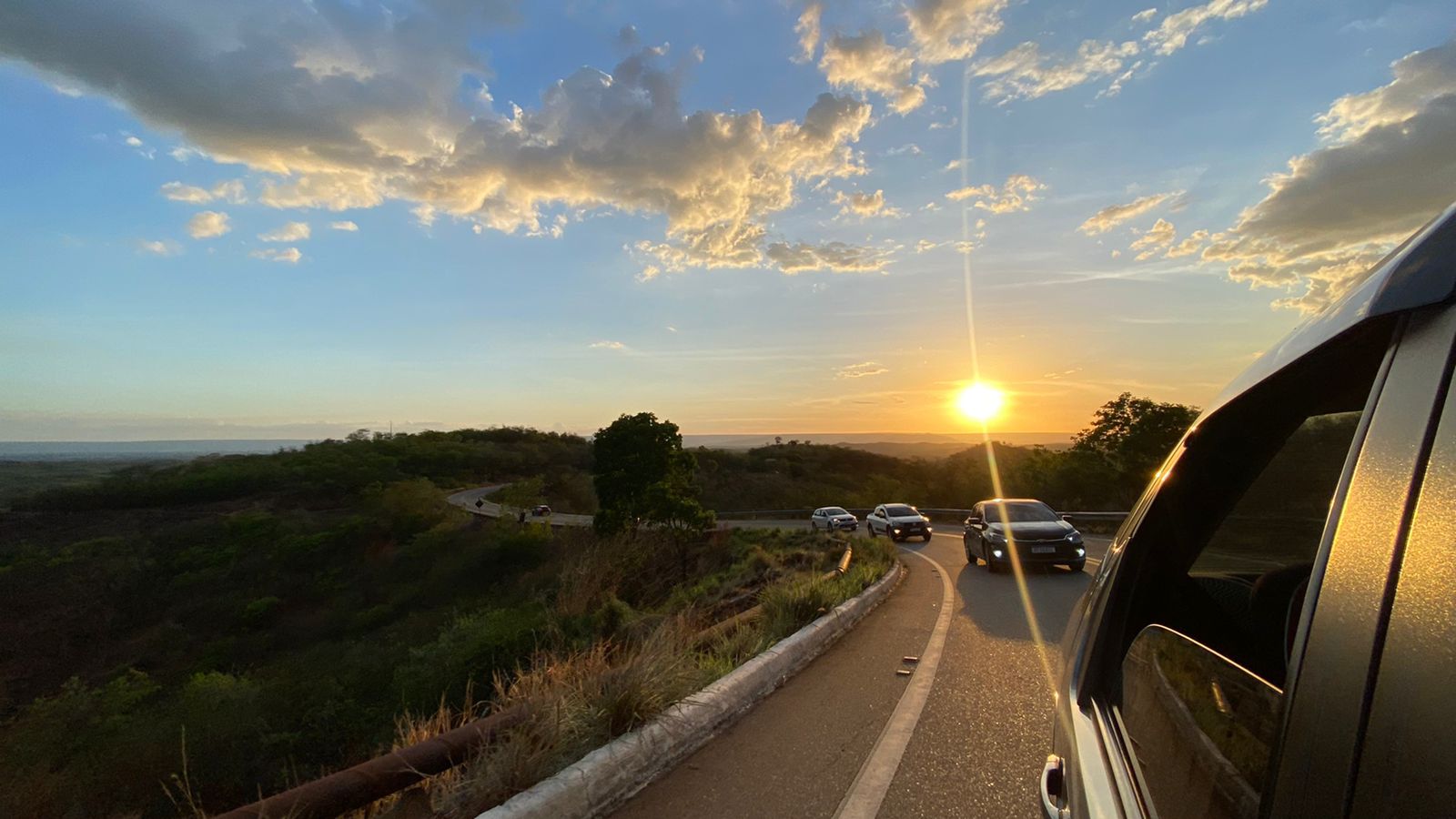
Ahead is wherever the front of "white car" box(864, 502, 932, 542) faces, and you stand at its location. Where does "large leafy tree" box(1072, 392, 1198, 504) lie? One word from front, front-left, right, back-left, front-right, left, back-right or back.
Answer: left

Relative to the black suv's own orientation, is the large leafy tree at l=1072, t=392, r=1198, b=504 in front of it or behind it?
behind

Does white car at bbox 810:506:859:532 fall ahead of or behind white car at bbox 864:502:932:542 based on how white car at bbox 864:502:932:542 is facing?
behind

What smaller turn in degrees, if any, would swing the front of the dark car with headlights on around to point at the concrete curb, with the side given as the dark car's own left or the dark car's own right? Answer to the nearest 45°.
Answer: approximately 45° to the dark car's own right

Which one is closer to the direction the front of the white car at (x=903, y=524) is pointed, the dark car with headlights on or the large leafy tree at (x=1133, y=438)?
the dark car with headlights on

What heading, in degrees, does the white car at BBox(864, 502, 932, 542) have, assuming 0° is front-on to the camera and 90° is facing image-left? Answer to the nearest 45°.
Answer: approximately 315°

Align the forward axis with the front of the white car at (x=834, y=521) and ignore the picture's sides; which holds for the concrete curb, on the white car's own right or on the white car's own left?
on the white car's own right

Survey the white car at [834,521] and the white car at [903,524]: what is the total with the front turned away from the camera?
0

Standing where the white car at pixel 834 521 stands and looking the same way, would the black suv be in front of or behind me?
in front
